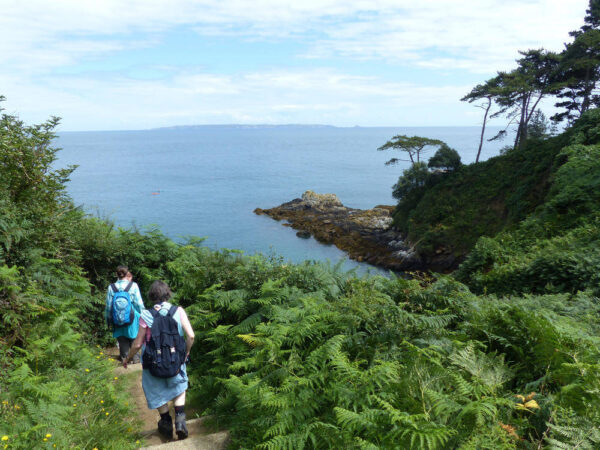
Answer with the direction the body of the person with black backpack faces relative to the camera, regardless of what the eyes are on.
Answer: away from the camera

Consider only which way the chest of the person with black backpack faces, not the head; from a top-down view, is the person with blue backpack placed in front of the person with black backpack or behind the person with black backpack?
in front

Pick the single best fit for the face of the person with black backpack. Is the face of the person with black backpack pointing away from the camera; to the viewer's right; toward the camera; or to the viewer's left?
away from the camera
